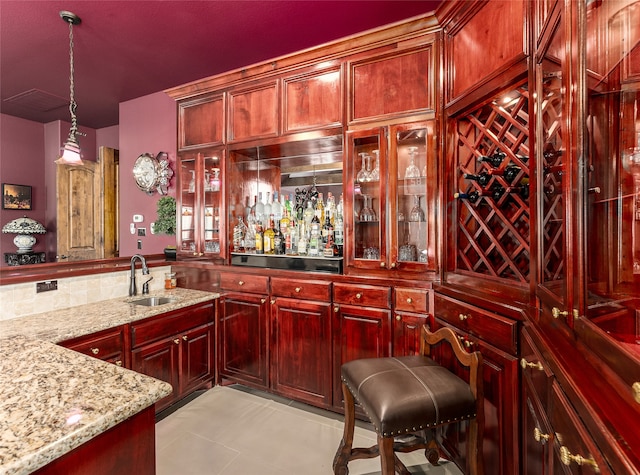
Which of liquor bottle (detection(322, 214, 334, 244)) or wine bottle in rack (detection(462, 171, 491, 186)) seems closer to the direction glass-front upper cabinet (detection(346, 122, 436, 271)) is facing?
the wine bottle in rack

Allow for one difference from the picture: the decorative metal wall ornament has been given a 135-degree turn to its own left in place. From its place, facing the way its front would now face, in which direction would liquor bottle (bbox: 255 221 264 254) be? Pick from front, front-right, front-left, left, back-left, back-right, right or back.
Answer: front-right

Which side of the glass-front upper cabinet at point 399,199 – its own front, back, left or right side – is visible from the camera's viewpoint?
front

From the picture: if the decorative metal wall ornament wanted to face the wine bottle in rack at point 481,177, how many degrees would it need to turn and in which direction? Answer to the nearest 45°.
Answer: approximately 90° to its left

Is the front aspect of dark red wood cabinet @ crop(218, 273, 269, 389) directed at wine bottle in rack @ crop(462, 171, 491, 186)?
no

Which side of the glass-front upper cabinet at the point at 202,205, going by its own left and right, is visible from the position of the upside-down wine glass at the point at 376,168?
left

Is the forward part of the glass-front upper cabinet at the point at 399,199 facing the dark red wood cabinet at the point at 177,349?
no

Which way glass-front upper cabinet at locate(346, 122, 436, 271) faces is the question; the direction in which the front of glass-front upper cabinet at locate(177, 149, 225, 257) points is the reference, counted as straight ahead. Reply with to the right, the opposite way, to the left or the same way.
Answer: the same way

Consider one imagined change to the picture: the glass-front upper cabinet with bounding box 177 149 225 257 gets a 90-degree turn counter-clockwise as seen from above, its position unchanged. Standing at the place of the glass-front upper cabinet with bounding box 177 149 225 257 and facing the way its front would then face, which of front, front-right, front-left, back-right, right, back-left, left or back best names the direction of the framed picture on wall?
back

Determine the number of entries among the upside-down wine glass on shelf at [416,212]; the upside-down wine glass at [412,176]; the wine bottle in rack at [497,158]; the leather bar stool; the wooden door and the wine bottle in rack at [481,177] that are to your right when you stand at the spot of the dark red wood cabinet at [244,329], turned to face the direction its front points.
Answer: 1

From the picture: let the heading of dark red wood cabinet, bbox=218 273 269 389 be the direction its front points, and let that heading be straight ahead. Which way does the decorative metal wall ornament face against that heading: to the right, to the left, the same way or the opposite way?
the same way

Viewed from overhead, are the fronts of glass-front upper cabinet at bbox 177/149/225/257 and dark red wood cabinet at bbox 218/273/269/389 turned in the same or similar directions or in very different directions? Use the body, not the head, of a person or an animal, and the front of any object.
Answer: same or similar directions

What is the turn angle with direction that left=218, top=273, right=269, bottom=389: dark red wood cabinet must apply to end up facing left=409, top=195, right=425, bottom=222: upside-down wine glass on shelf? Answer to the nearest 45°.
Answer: approximately 90° to its left

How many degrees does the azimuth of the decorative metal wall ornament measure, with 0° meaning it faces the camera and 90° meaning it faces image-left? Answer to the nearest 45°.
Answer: approximately 45°

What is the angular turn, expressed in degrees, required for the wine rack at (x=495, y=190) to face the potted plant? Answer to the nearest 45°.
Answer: approximately 45° to its right
